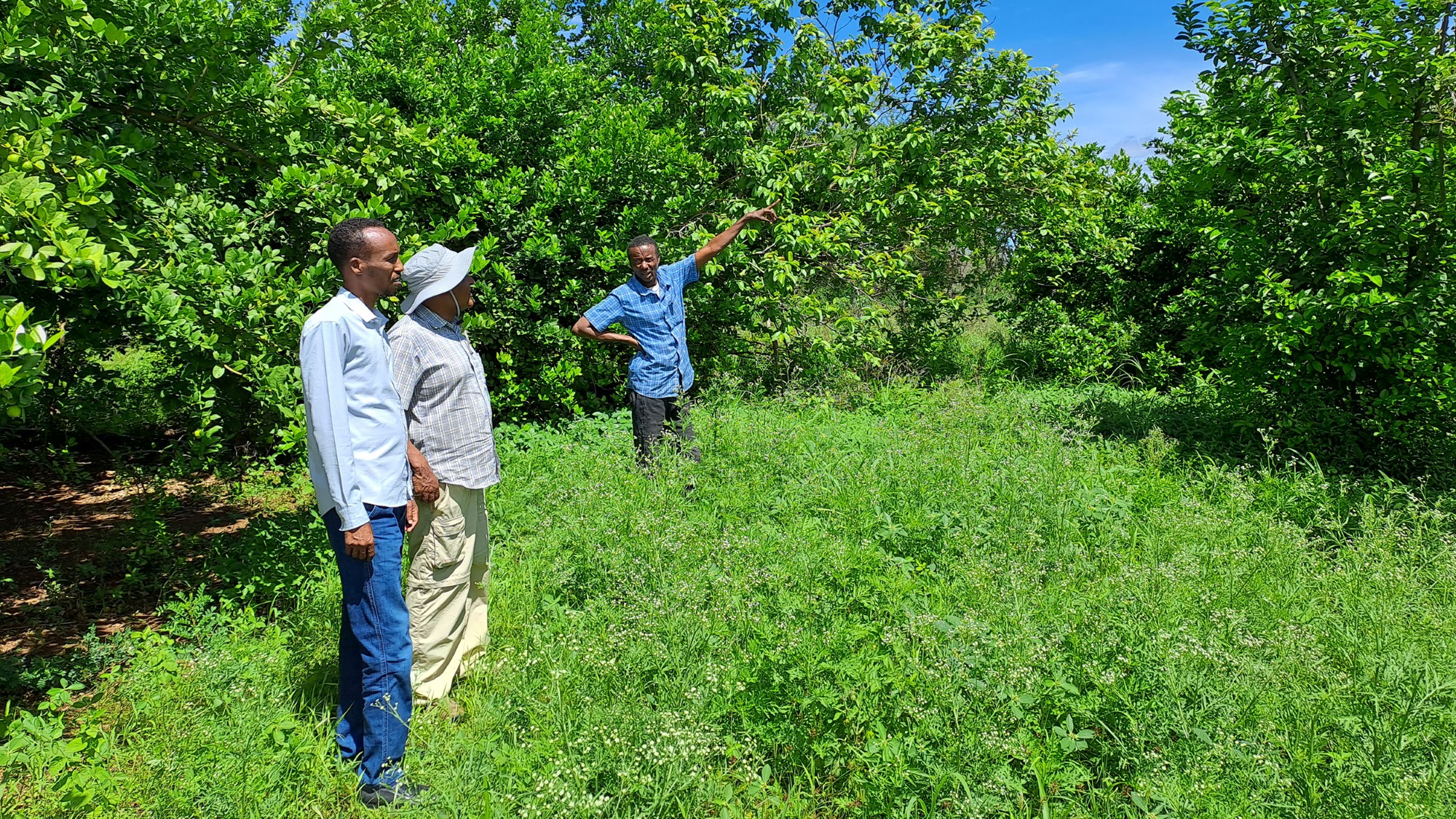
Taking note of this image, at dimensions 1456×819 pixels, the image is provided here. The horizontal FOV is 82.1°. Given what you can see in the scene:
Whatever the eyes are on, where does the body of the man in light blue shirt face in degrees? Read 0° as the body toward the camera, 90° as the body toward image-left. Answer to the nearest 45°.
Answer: approximately 270°

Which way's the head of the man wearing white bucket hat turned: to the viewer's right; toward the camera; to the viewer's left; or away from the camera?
to the viewer's right

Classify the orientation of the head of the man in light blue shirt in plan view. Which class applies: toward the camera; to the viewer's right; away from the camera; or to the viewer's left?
to the viewer's right

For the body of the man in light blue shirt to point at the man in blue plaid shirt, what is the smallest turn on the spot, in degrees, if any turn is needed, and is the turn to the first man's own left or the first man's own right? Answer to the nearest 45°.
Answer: approximately 45° to the first man's own left
